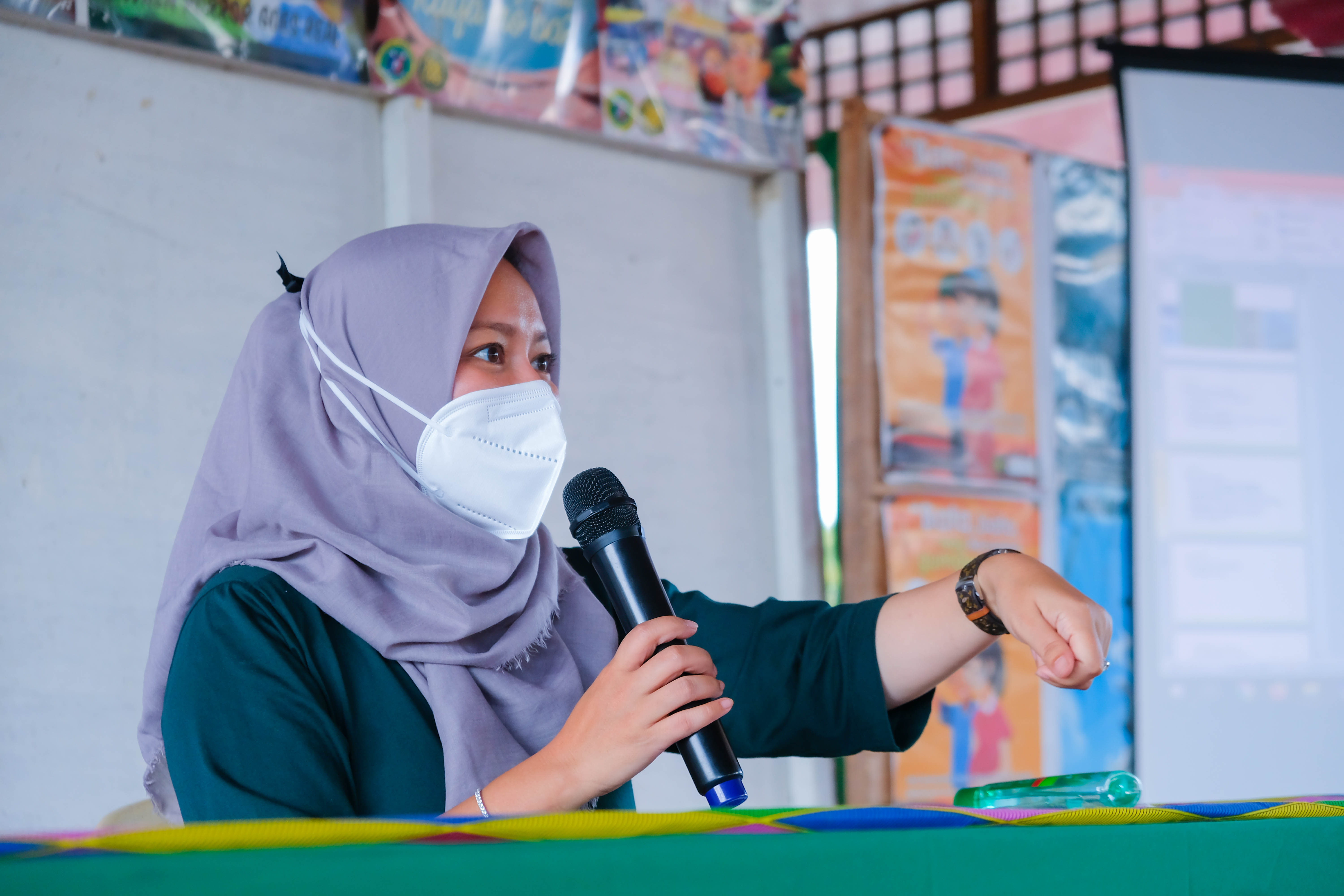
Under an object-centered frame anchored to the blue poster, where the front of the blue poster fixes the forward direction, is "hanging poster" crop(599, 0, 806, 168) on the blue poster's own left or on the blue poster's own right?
on the blue poster's own right

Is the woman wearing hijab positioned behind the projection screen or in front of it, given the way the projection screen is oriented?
in front

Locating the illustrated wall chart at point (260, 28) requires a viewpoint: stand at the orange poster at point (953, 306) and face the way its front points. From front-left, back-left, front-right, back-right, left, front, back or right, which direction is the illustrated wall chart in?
right
